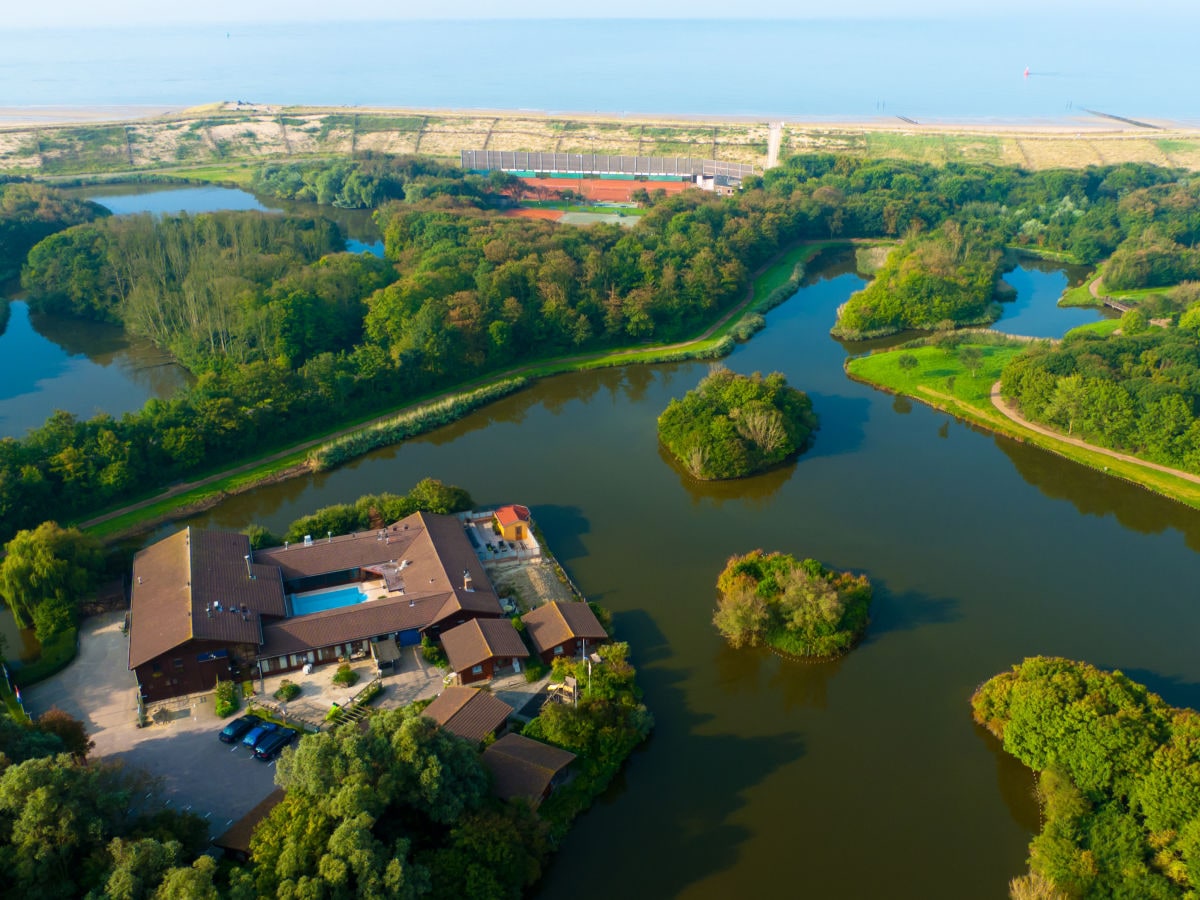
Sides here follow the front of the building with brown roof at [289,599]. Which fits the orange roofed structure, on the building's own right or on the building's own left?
on the building's own left

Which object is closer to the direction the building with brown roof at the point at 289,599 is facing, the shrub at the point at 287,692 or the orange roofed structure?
the shrub

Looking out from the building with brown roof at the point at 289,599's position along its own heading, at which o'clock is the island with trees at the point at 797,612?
The island with trees is roughly at 10 o'clock from the building with brown roof.

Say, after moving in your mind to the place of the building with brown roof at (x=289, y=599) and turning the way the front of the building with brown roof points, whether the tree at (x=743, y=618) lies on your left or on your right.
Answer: on your left

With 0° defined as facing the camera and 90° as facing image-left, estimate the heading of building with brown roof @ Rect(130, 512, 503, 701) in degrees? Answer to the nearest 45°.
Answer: approximately 0°

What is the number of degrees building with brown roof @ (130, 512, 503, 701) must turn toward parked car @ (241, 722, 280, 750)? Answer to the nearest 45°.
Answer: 0° — it already faces it

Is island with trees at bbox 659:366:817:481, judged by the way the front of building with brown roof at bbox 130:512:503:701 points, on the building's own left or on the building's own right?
on the building's own left

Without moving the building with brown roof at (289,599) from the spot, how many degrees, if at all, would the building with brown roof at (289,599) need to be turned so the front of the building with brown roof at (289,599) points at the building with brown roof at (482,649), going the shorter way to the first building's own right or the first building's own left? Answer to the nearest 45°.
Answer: approximately 45° to the first building's own left

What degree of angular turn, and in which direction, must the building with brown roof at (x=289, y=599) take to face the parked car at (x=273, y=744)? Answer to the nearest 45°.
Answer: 0° — it already faces it

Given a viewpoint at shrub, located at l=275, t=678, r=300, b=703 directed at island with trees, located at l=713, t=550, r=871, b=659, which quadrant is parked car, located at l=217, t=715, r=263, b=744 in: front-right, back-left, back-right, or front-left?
back-right

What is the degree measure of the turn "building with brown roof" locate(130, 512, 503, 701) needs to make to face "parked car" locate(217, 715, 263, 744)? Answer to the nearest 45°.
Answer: approximately 45° to its right

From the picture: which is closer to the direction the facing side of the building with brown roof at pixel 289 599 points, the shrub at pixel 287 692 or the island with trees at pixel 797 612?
the shrub
